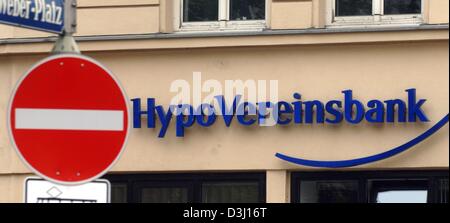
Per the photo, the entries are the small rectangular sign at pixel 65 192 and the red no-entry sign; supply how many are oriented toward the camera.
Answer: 2

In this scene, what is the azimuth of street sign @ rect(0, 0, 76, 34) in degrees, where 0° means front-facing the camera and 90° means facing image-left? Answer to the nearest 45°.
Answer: approximately 315°

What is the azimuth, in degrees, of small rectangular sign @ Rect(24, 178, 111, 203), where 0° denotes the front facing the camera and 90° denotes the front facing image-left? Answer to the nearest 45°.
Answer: approximately 0°
